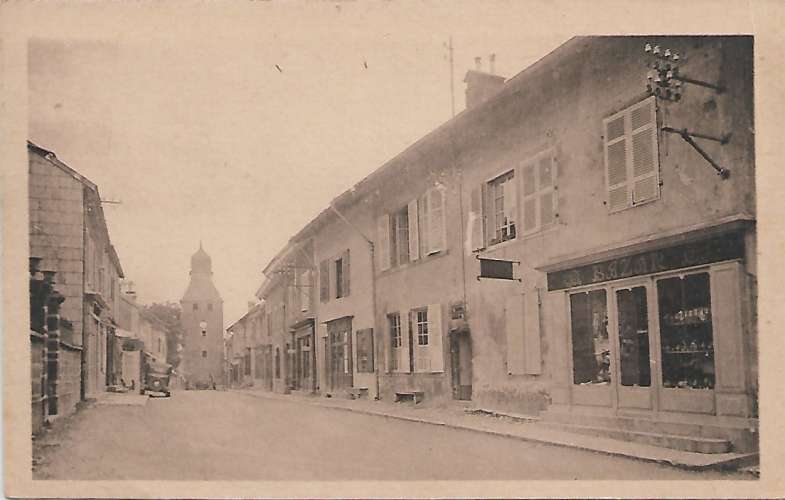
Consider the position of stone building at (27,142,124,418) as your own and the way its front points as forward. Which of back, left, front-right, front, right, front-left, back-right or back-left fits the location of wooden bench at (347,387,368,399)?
front

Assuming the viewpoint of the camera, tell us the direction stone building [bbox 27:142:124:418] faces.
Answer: facing to the right of the viewer
